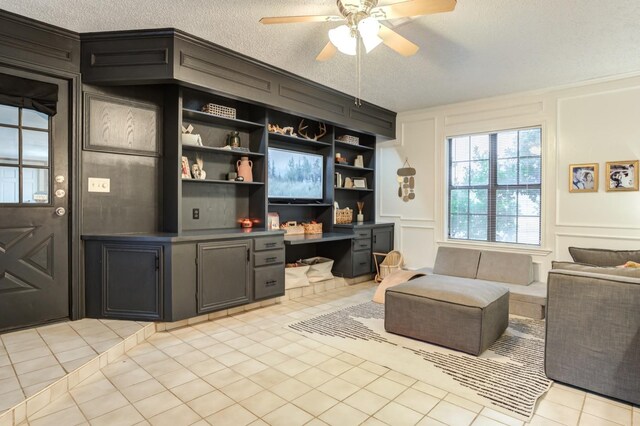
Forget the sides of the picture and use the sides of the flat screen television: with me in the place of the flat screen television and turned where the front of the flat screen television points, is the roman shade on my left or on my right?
on my right

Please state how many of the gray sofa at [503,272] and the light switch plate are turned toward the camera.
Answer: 2

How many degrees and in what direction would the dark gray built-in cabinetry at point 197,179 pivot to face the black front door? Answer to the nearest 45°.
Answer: approximately 135° to its right

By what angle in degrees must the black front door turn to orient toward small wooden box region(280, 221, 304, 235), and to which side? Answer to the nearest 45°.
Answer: approximately 45° to its left

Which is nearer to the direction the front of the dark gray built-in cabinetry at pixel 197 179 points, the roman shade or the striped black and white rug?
the striped black and white rug

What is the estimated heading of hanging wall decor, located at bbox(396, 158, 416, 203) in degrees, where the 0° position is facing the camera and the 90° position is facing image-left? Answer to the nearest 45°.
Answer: approximately 0°

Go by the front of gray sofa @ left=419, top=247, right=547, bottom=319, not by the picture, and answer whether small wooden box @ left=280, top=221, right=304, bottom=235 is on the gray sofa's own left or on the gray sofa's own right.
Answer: on the gray sofa's own right
